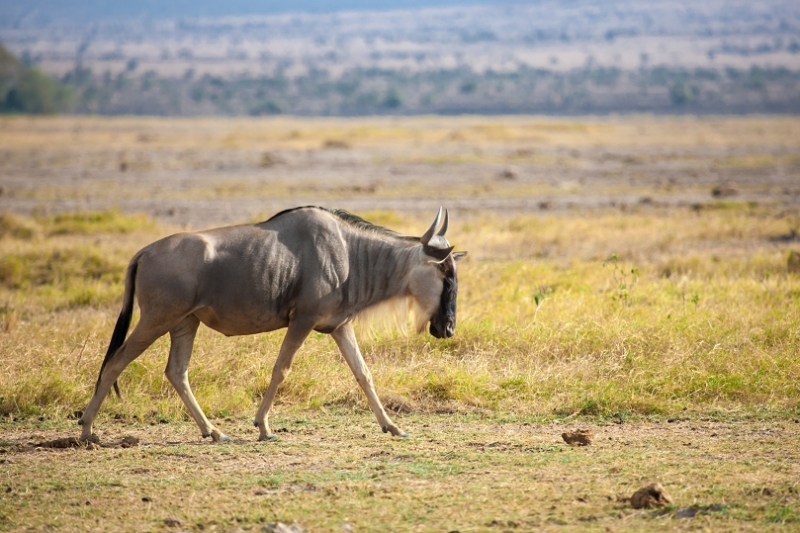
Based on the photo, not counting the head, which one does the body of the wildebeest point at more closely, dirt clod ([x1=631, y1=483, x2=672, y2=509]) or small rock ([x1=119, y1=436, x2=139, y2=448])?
the dirt clod

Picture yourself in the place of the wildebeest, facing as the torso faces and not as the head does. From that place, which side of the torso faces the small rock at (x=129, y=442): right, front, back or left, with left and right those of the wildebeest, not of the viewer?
back

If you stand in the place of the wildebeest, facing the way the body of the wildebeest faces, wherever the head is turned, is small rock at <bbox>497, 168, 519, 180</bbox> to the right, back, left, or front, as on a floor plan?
left

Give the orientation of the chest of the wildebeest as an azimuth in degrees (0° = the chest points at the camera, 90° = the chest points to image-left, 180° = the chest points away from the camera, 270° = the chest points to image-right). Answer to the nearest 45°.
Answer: approximately 270°

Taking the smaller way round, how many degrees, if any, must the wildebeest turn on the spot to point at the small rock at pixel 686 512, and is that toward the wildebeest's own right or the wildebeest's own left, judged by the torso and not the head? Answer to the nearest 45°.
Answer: approximately 45° to the wildebeest's own right

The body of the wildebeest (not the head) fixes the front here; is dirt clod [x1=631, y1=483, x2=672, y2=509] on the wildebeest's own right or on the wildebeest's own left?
on the wildebeest's own right

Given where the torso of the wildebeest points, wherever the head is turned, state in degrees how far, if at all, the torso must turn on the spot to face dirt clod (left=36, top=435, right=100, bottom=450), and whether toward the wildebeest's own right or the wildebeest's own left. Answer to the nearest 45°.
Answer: approximately 180°

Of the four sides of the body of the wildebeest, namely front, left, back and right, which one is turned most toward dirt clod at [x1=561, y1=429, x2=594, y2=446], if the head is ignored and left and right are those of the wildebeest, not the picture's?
front
